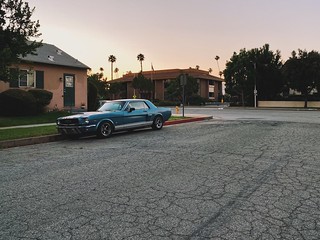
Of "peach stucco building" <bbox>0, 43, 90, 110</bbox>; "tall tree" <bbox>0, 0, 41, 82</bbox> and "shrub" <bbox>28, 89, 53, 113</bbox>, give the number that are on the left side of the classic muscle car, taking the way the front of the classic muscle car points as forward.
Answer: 0

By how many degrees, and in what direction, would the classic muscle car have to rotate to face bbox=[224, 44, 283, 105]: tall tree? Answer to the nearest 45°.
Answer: approximately 180°

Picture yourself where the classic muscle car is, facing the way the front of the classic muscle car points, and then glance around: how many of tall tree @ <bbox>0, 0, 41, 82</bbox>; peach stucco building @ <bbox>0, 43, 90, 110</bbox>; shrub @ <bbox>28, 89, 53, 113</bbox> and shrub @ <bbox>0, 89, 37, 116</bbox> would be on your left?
0

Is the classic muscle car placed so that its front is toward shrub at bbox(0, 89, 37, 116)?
no

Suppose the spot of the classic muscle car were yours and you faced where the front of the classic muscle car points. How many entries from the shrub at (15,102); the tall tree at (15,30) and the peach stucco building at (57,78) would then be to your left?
0

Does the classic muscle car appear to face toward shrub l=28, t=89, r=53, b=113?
no

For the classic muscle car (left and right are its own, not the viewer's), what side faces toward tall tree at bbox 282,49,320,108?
back

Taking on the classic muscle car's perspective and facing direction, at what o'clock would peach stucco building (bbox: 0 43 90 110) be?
The peach stucco building is roughly at 4 o'clock from the classic muscle car.

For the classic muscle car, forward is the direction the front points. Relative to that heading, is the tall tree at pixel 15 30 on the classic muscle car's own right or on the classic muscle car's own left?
on the classic muscle car's own right

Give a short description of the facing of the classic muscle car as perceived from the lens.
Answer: facing the viewer and to the left of the viewer
